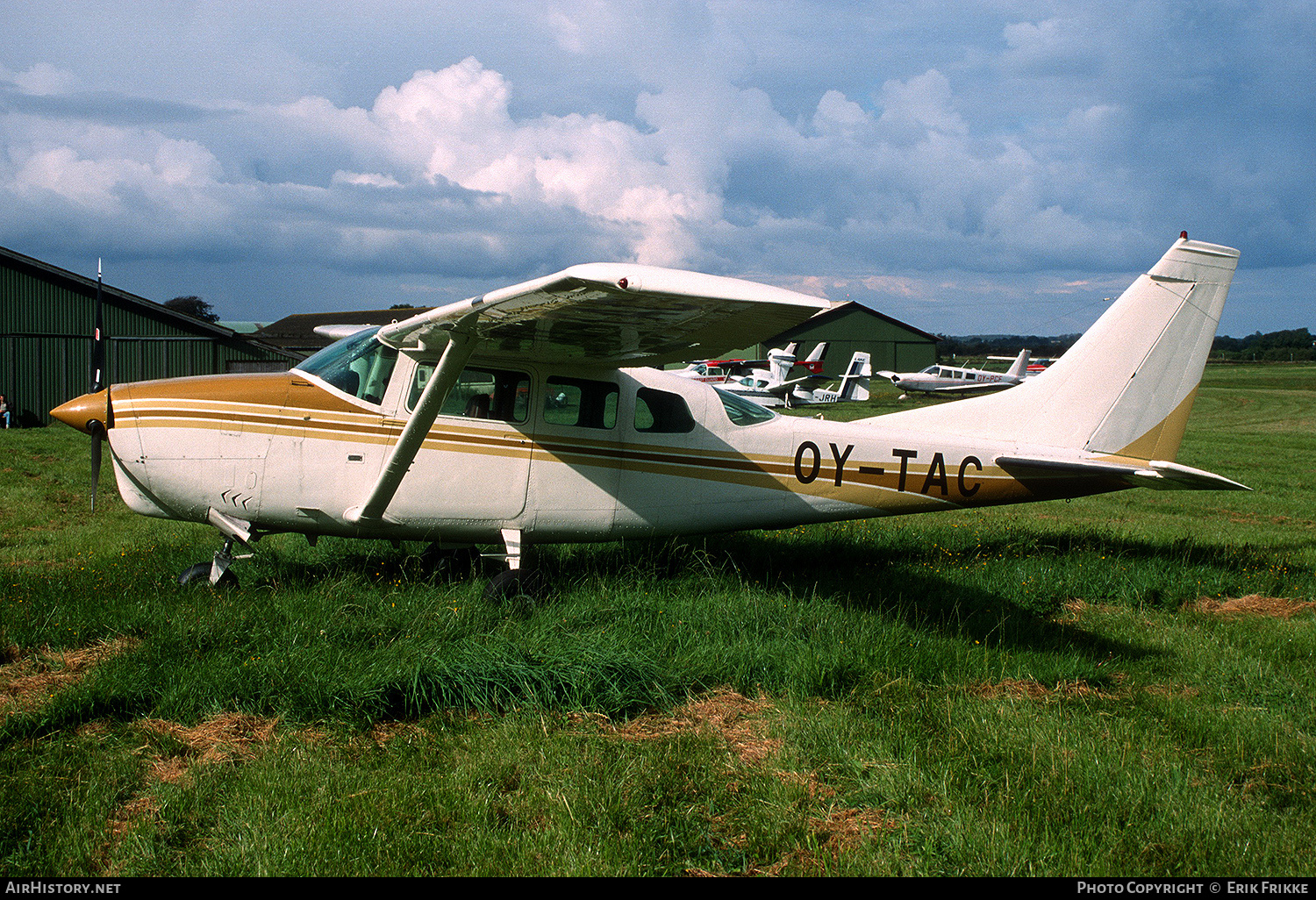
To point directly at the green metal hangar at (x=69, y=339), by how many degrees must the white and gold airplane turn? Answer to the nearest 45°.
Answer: approximately 45° to its right

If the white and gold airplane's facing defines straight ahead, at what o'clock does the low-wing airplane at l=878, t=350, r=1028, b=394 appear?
The low-wing airplane is roughly at 4 o'clock from the white and gold airplane.

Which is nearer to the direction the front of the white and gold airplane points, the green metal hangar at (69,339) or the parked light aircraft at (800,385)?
the green metal hangar

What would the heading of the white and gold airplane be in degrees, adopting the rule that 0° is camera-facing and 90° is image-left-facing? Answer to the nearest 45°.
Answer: approximately 90°

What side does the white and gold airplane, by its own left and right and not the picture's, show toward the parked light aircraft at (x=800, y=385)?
right
